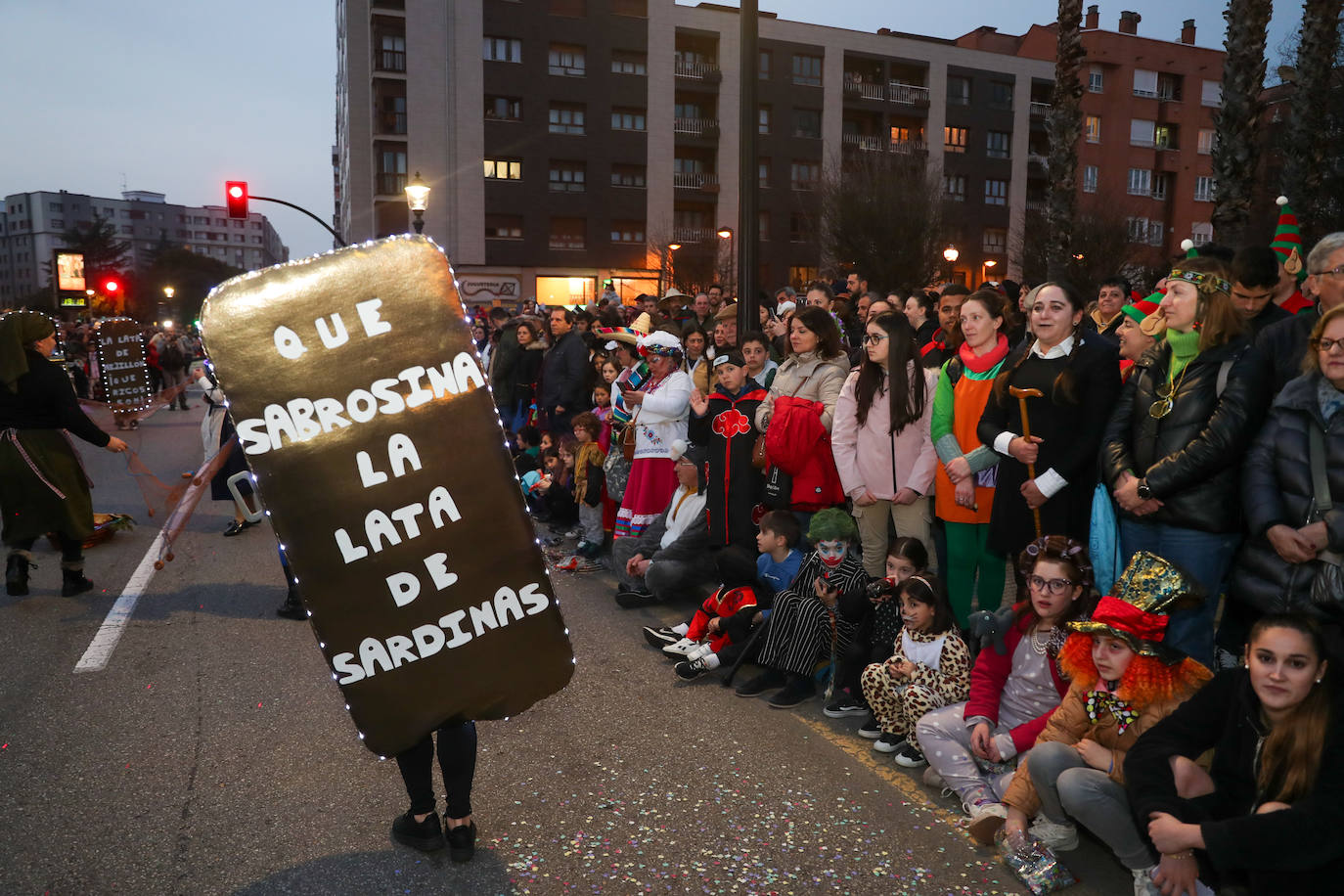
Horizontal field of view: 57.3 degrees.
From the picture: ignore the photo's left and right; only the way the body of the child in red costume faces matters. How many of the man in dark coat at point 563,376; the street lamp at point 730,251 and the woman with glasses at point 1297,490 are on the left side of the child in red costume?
1

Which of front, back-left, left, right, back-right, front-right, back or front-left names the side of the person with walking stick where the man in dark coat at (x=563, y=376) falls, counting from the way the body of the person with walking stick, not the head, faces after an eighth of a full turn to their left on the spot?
back-right

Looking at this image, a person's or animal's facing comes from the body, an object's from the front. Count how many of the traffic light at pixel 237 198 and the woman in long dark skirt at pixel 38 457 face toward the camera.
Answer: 1

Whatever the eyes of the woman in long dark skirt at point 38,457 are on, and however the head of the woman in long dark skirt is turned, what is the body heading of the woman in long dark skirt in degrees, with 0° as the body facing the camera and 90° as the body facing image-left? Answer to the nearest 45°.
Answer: approximately 225°

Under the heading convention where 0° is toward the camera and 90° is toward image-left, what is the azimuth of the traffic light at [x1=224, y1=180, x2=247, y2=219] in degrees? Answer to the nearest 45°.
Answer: approximately 0°

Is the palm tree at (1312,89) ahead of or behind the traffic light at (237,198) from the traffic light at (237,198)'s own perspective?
ahead

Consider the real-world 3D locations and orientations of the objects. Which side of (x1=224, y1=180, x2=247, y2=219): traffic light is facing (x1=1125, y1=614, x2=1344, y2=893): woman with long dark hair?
front
